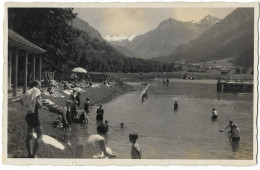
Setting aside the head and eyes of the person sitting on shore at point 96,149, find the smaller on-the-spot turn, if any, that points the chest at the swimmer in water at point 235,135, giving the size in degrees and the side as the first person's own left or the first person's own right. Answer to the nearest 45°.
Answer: approximately 45° to the first person's own right

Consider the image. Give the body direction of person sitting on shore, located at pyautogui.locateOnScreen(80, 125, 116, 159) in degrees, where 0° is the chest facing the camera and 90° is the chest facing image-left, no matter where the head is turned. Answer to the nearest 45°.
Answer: approximately 225°
